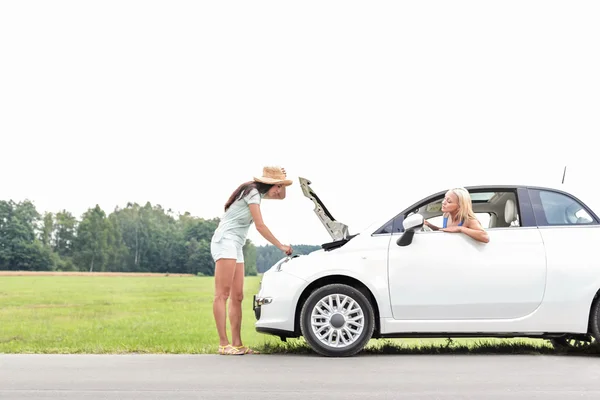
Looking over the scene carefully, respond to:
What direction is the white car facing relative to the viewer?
to the viewer's left
